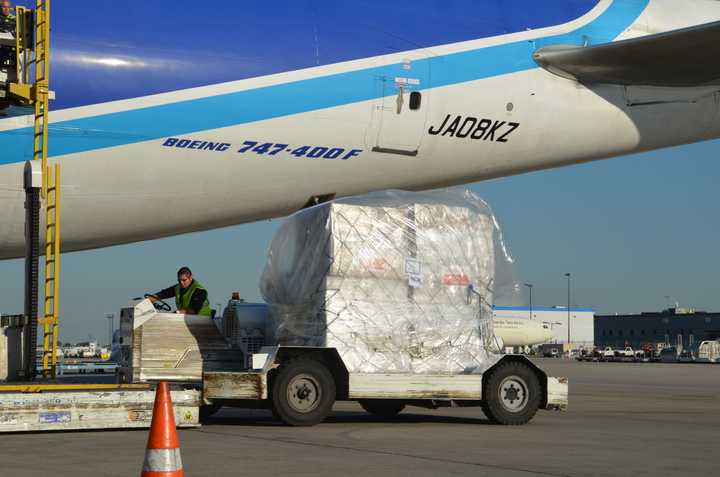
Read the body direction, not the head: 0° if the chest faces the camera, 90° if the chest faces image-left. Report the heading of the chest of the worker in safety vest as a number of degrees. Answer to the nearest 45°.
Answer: approximately 45°
